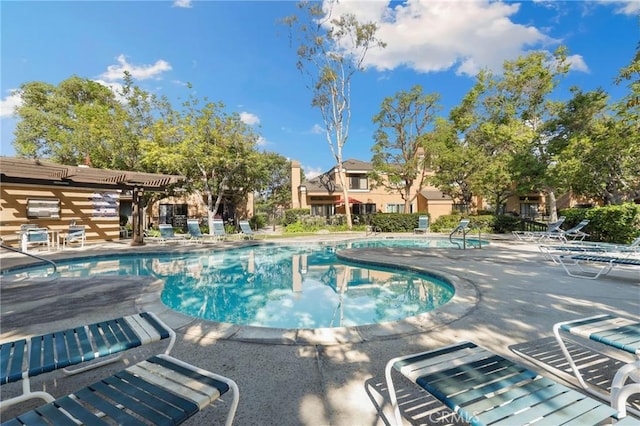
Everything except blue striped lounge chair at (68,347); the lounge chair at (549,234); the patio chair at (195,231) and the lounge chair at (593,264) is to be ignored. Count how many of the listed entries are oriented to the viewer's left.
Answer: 2

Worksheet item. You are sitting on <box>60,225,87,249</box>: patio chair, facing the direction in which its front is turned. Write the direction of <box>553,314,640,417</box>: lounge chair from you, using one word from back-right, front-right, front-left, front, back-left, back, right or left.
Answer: front-left

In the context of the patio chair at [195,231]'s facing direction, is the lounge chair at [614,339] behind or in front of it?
in front

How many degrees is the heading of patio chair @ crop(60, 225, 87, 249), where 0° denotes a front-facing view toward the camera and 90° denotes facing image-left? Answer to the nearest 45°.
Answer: approximately 45°

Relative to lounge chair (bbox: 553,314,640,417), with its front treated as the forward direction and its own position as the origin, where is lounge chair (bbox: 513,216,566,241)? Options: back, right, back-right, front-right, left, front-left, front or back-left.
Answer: front-right

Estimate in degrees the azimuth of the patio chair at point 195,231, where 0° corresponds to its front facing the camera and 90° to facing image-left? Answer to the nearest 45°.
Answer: approximately 315°

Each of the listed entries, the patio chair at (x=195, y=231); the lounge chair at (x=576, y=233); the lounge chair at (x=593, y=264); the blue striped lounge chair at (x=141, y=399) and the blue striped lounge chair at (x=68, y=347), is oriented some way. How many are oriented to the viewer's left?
2

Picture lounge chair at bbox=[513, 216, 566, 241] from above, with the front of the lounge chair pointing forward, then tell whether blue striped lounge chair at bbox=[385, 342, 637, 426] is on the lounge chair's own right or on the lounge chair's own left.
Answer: on the lounge chair's own left

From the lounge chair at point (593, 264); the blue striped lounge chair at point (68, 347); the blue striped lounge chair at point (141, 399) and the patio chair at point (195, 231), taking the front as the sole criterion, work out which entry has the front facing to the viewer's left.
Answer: the lounge chair

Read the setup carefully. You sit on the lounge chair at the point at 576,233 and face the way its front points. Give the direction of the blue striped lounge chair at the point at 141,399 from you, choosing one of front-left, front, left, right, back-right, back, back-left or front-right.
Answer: left

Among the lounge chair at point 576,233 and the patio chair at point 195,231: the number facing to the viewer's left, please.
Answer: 1

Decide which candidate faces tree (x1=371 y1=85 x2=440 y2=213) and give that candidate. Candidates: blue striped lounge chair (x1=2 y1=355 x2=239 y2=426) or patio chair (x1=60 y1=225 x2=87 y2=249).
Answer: the blue striped lounge chair
